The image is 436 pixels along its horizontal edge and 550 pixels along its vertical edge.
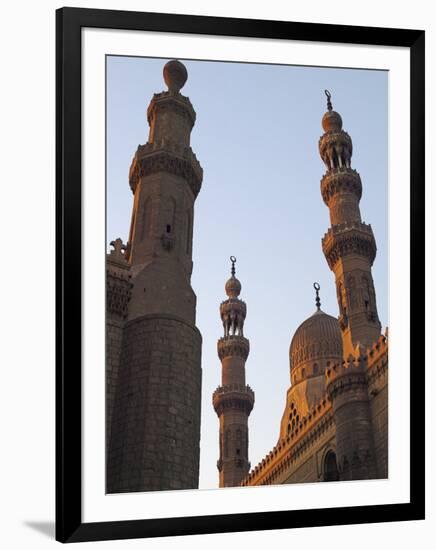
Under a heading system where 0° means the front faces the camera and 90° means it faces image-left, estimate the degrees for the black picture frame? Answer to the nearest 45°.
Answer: approximately 315°
